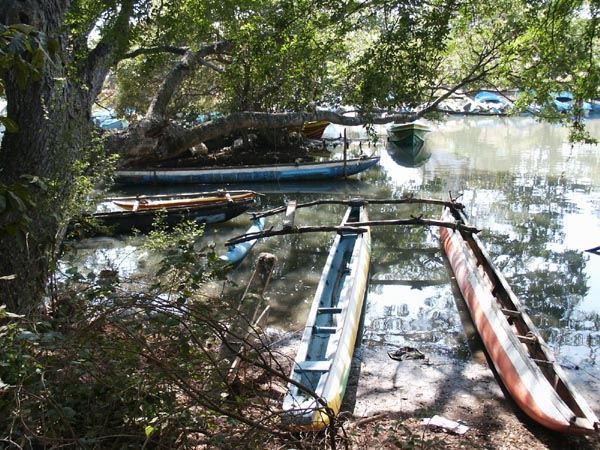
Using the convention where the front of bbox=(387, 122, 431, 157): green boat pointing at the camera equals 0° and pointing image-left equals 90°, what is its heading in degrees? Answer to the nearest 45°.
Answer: approximately 0°

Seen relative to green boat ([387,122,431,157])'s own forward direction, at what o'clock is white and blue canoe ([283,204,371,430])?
The white and blue canoe is roughly at 12 o'clock from the green boat.

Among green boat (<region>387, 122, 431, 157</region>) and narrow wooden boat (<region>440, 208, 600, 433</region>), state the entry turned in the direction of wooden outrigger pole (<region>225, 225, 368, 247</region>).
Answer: the green boat

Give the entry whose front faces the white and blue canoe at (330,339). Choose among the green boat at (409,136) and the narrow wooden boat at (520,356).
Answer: the green boat
